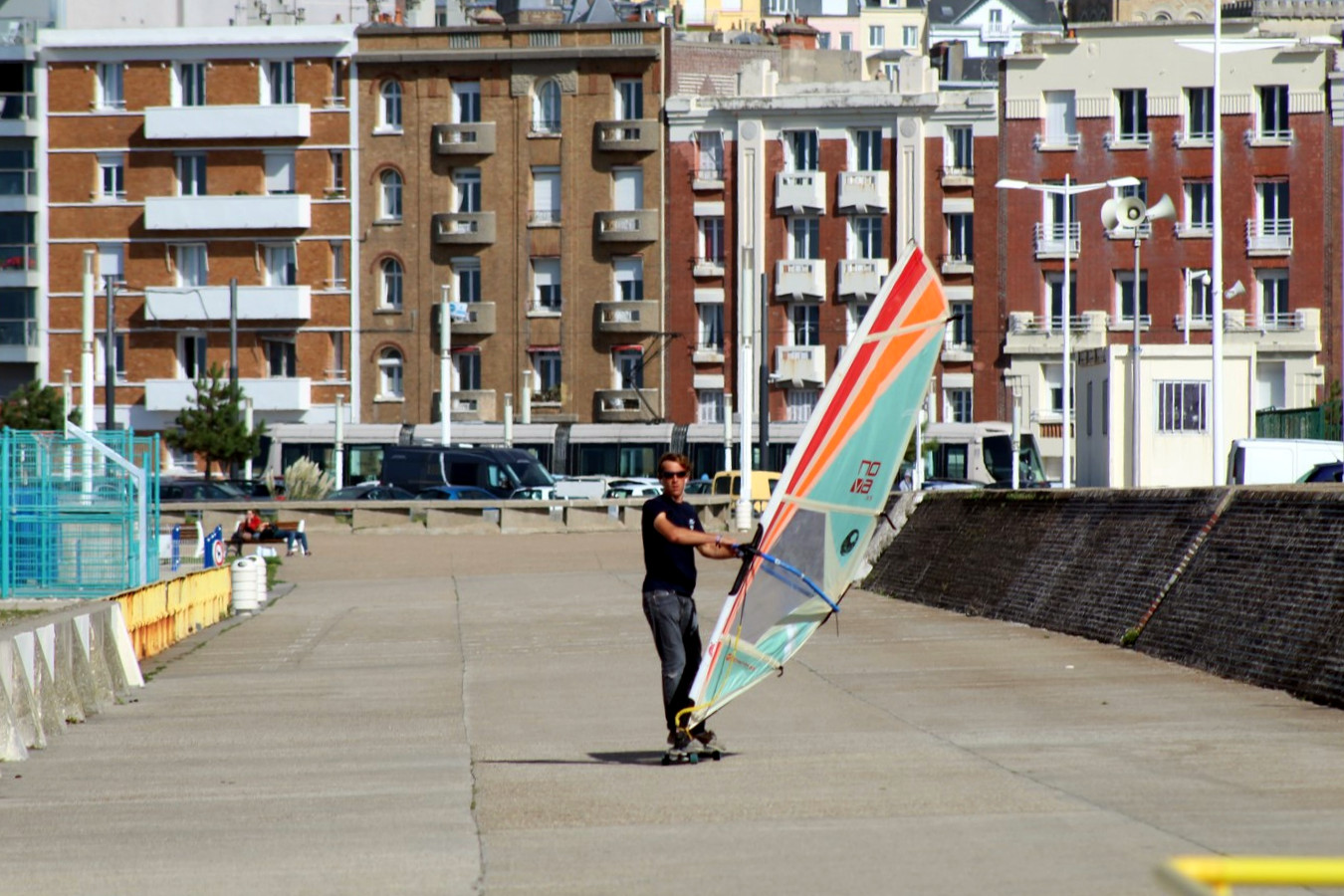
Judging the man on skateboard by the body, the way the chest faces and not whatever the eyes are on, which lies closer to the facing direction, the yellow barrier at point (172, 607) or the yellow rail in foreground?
the yellow rail in foreground

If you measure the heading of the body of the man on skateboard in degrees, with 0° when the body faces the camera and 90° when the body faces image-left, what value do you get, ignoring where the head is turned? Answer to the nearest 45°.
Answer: approximately 315°

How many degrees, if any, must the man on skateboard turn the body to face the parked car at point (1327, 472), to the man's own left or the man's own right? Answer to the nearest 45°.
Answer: approximately 90° to the man's own left
